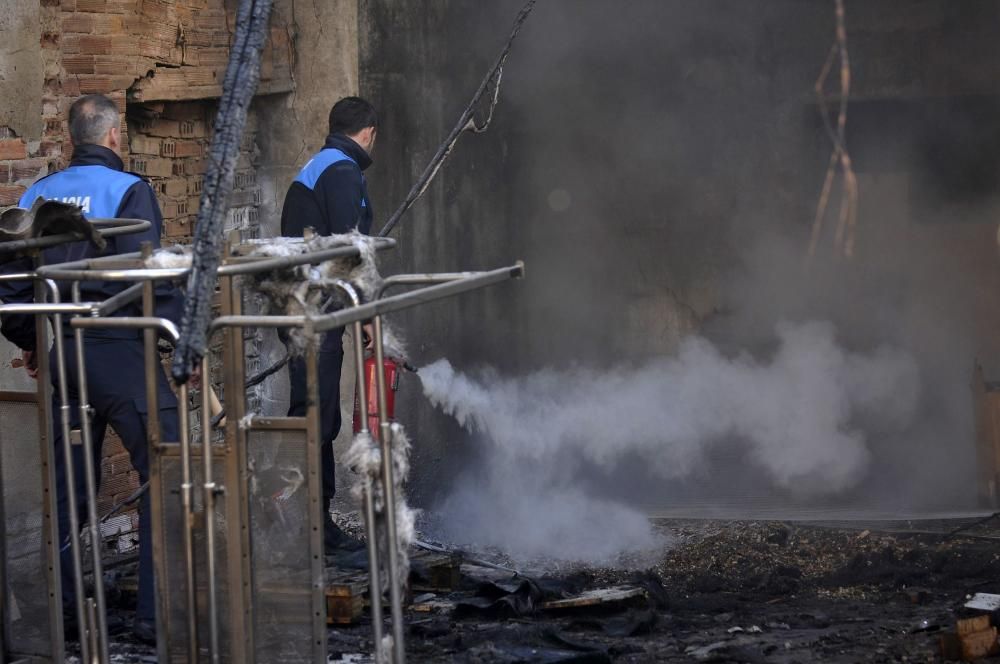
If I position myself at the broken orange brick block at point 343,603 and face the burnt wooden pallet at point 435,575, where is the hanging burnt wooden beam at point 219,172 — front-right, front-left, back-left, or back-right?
back-right

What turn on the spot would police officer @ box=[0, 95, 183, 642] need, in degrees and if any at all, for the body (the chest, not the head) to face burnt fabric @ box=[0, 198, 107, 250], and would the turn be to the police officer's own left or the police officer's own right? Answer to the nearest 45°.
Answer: approximately 135° to the police officer's own right

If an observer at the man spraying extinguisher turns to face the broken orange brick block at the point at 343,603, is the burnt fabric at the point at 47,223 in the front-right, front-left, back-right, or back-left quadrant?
front-right

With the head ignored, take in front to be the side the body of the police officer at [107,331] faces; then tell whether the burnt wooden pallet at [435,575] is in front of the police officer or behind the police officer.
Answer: in front

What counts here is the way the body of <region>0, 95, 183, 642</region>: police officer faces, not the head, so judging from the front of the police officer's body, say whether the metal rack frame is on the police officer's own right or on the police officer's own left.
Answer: on the police officer's own right

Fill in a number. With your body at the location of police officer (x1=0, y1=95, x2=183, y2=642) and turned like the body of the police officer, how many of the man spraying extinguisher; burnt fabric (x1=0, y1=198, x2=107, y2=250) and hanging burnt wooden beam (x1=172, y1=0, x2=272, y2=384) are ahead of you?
1

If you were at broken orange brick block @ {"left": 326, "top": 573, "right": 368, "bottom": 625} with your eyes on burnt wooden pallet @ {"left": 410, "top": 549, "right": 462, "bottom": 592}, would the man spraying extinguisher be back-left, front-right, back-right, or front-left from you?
front-left

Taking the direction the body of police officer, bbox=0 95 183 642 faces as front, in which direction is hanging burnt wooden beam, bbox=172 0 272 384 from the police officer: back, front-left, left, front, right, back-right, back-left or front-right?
back-right

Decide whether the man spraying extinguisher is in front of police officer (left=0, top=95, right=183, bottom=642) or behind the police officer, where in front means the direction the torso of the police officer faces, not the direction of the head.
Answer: in front

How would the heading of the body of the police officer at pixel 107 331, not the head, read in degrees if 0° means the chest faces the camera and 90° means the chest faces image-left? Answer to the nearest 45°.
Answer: approximately 225°

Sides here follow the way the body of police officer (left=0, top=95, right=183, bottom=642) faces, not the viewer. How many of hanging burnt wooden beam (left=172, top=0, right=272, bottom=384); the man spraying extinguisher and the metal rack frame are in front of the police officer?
1

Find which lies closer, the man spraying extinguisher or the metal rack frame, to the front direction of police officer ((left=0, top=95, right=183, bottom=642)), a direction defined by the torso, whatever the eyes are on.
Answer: the man spraying extinguisher
